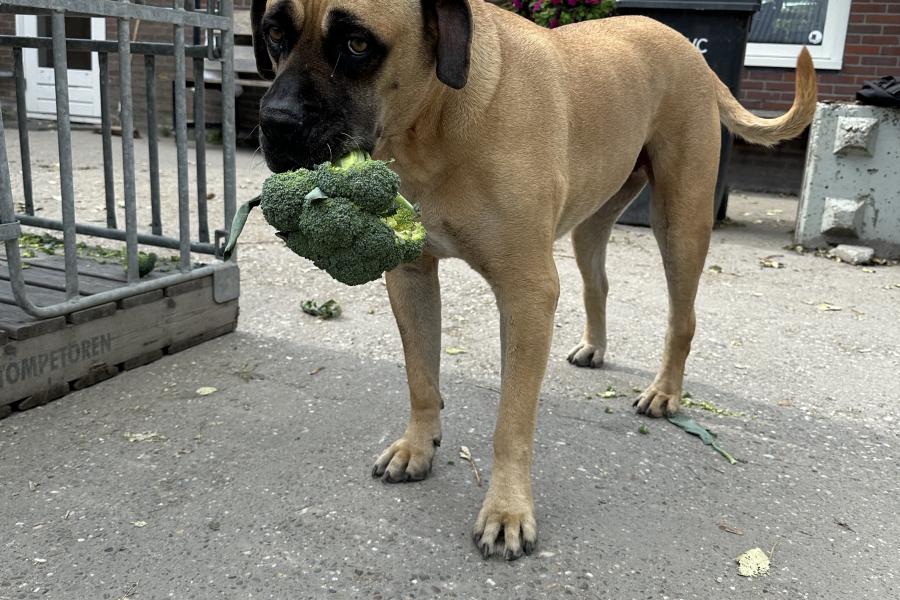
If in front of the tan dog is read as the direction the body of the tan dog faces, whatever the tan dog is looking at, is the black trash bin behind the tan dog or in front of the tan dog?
behind

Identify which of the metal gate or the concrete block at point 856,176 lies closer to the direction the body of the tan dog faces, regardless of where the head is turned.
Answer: the metal gate

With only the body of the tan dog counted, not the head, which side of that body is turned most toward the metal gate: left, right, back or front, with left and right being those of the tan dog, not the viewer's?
right

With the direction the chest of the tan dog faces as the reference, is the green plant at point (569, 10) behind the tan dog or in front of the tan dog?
behind

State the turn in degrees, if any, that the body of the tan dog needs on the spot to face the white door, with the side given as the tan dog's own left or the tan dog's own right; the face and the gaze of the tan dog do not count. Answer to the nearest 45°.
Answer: approximately 90° to the tan dog's own right

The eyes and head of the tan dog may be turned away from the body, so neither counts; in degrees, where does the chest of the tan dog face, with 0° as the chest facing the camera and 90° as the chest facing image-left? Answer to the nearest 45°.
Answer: approximately 45°

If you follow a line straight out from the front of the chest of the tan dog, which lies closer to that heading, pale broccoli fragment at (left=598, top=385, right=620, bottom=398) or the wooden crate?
the wooden crate

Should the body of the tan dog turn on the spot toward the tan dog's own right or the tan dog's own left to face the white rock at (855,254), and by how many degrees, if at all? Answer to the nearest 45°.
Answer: approximately 180°

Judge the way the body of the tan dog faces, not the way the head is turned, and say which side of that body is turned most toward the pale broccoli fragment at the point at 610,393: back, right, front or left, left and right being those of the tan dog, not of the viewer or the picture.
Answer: back
